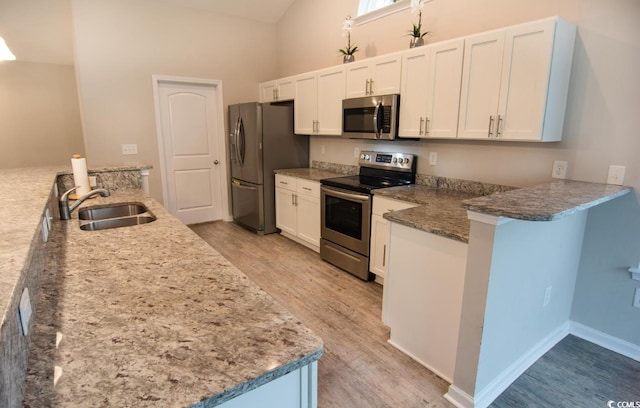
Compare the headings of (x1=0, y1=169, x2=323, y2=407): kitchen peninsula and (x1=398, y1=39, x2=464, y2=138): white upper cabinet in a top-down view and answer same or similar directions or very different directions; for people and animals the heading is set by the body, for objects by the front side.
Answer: very different directions

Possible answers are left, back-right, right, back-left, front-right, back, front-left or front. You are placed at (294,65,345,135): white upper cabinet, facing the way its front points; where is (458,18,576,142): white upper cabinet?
left

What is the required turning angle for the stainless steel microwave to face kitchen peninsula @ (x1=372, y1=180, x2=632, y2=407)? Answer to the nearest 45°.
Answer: approximately 90° to its left

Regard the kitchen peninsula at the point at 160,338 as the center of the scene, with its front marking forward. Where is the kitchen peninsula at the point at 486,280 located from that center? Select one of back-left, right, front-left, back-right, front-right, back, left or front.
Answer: front

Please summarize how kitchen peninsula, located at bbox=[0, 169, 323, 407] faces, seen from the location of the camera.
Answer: facing to the right of the viewer

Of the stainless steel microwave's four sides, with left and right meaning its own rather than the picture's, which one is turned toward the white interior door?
right

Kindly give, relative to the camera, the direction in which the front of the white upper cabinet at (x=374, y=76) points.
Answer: facing the viewer and to the left of the viewer

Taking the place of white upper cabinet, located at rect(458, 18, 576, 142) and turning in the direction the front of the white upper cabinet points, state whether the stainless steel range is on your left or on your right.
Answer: on your right

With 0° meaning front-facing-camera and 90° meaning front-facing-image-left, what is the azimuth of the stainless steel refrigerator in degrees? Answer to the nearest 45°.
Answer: approximately 45°

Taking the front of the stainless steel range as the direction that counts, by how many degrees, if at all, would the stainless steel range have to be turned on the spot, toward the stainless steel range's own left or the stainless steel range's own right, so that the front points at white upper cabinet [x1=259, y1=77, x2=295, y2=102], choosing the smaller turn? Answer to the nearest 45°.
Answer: approximately 90° to the stainless steel range's own right
